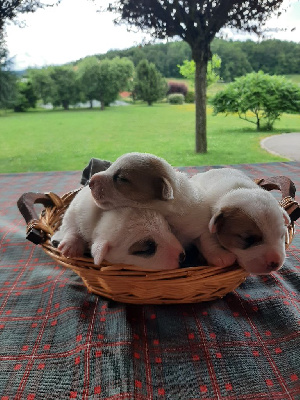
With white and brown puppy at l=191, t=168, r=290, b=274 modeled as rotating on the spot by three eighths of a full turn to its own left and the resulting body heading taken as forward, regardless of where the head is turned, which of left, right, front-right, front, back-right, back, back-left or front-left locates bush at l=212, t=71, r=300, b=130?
front

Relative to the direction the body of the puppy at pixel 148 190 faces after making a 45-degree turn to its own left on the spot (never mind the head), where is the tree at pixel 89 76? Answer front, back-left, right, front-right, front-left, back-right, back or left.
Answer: back-right

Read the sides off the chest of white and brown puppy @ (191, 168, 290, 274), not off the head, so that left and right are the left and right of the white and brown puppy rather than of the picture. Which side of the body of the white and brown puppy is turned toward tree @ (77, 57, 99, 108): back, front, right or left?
back

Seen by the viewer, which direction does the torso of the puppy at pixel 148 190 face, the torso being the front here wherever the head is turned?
to the viewer's left

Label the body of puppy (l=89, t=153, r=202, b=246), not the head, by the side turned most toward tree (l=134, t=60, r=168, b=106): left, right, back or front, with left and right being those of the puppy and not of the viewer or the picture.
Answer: right

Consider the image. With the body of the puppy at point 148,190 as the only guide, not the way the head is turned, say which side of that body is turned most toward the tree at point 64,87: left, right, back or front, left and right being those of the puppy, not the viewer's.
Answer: right

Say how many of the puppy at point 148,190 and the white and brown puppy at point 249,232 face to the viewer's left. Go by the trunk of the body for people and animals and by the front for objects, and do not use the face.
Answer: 1

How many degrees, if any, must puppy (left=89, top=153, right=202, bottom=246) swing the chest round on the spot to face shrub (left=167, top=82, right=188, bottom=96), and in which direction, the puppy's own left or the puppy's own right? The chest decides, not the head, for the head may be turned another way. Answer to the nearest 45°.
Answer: approximately 90° to the puppy's own right

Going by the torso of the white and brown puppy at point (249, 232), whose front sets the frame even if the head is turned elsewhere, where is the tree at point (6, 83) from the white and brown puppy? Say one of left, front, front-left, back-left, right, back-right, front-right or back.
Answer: back

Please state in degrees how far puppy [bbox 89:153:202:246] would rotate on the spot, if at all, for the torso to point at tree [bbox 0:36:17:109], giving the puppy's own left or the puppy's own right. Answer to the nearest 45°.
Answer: approximately 45° to the puppy's own right

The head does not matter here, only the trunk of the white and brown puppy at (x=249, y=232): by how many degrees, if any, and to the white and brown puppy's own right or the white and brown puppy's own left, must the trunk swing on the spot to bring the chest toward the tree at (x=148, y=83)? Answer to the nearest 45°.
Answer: approximately 135° to the white and brown puppy's own left

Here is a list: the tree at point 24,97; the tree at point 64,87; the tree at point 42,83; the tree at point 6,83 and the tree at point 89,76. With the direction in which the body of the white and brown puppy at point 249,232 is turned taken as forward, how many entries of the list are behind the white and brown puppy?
5

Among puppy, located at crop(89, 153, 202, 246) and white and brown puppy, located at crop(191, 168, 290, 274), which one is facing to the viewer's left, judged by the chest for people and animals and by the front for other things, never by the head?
the puppy
